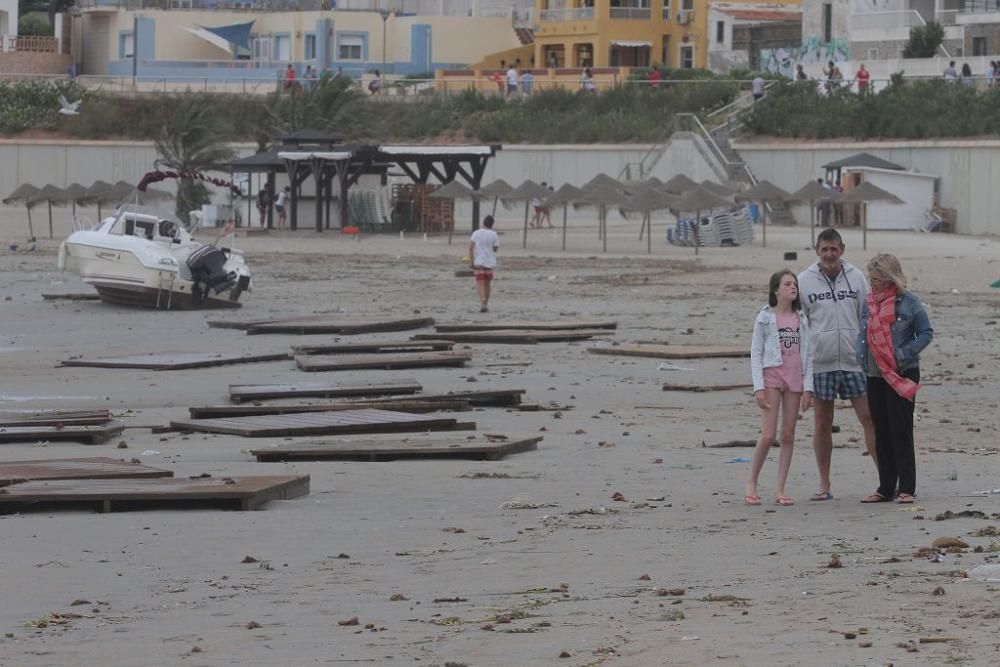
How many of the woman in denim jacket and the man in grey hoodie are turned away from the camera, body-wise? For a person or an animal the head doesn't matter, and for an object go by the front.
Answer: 0

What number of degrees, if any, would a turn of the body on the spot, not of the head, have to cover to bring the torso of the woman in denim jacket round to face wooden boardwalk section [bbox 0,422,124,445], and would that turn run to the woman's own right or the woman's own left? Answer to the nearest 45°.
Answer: approximately 45° to the woman's own right

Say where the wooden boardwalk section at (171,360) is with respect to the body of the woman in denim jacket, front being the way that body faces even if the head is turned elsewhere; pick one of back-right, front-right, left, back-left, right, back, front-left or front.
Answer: right

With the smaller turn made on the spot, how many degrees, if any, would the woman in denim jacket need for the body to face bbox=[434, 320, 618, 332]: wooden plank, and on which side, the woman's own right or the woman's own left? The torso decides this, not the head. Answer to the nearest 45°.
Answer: approximately 135° to the woman's own right

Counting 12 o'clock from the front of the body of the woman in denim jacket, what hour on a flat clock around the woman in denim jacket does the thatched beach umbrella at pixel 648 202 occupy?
The thatched beach umbrella is roughly at 4 o'clock from the woman in denim jacket.

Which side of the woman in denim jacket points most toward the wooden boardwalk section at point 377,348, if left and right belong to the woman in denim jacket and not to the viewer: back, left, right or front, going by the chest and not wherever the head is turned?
right

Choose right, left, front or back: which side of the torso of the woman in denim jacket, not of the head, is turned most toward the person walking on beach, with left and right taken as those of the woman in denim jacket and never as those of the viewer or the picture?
right

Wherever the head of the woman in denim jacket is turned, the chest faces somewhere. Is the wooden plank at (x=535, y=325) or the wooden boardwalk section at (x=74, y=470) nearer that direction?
the wooden boardwalk section

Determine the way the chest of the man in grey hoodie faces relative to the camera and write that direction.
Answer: toward the camera

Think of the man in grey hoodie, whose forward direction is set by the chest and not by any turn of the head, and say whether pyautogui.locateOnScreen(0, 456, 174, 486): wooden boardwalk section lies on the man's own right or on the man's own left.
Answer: on the man's own right

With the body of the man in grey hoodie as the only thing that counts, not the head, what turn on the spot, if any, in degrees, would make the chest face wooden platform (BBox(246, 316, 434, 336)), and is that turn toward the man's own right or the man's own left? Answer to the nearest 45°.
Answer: approximately 135° to the man's own right

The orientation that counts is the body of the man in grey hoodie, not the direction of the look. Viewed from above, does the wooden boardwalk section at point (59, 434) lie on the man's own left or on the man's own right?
on the man's own right

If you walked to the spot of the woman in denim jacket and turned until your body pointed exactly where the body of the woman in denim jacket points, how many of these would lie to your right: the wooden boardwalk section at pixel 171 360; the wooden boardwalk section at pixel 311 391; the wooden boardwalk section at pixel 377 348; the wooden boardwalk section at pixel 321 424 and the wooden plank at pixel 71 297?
5

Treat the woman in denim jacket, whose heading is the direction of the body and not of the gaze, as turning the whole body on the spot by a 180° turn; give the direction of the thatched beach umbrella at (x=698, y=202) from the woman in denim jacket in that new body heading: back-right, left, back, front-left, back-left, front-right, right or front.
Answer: front-left

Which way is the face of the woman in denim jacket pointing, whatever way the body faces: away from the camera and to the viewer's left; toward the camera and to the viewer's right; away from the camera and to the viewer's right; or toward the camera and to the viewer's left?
toward the camera and to the viewer's left

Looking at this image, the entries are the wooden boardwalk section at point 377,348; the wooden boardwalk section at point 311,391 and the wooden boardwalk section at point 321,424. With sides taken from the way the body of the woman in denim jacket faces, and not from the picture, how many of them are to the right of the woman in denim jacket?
3

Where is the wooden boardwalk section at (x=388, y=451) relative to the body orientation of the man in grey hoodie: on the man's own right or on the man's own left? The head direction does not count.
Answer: on the man's own right

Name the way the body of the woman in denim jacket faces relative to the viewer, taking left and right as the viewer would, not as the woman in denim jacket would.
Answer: facing the viewer and to the left of the viewer

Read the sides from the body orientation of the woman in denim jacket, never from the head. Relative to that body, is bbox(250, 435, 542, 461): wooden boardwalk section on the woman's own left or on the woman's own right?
on the woman's own right
